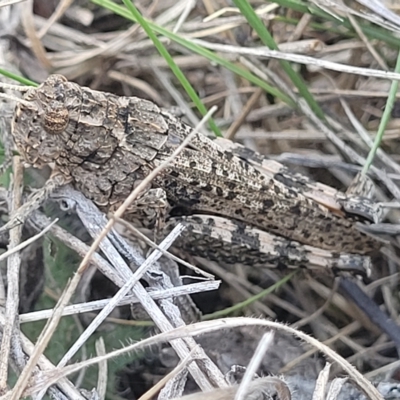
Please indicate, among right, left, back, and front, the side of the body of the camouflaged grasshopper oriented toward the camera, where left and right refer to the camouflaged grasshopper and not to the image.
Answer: left

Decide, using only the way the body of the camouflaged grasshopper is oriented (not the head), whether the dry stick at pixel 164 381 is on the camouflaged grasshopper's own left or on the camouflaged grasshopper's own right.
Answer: on the camouflaged grasshopper's own left
